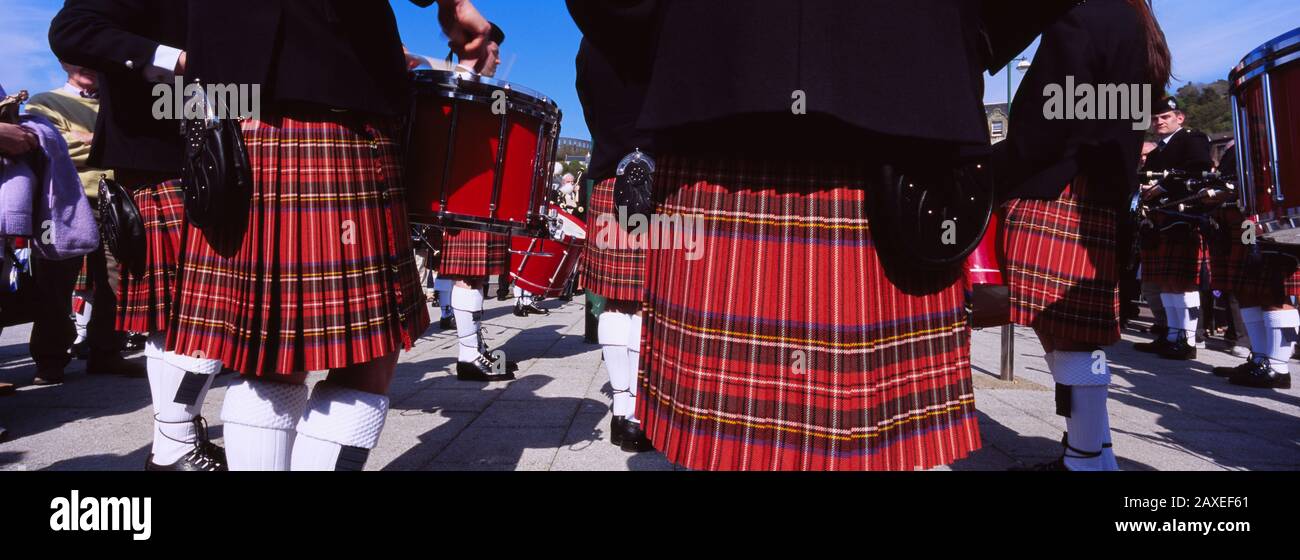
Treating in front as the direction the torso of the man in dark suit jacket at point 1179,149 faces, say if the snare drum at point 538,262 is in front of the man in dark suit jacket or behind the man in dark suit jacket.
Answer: in front

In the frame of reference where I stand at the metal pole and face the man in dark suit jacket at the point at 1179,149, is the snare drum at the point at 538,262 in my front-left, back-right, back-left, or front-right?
back-left

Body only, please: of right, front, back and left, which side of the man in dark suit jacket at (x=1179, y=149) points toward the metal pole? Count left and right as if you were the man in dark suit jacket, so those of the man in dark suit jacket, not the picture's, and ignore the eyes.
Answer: front

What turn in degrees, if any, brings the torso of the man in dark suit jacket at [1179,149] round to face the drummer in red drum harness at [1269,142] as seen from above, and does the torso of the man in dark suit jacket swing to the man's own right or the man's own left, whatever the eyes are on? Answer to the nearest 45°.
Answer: approximately 45° to the man's own left

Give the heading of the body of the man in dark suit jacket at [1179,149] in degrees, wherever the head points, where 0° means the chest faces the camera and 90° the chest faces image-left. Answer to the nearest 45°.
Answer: approximately 45°
